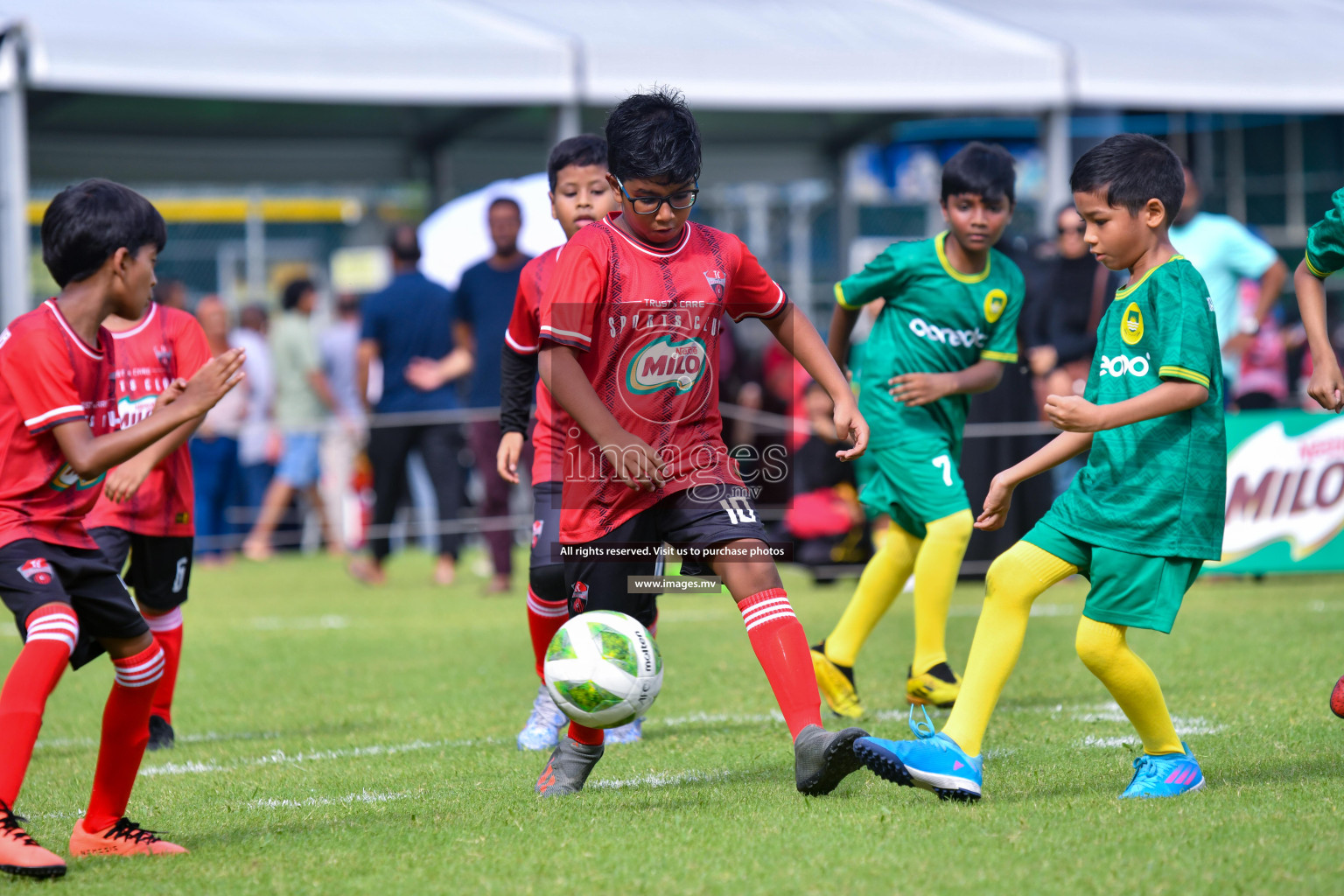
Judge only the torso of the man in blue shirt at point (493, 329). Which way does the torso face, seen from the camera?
toward the camera

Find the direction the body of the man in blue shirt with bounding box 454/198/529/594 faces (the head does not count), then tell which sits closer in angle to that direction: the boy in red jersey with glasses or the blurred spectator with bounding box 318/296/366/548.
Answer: the boy in red jersey with glasses

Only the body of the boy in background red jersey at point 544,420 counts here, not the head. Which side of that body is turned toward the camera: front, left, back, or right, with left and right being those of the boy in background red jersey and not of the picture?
front

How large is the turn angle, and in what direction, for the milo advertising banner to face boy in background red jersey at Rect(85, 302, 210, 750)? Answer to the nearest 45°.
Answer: approximately 45° to its right

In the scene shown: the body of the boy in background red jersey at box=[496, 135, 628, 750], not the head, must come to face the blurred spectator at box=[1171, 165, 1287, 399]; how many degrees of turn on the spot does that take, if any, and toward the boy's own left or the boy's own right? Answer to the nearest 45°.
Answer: approximately 135° to the boy's own left

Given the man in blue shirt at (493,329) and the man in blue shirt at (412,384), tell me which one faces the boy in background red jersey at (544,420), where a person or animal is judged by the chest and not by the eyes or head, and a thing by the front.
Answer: the man in blue shirt at (493,329)

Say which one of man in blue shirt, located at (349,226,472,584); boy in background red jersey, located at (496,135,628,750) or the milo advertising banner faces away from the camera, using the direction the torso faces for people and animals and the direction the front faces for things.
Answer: the man in blue shirt

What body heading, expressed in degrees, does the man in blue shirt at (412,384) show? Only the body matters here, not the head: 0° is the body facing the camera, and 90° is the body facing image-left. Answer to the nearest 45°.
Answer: approximately 180°

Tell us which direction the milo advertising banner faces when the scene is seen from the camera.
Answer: facing the viewer
